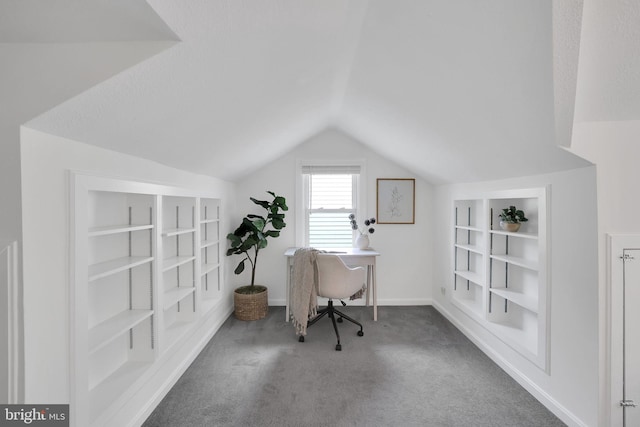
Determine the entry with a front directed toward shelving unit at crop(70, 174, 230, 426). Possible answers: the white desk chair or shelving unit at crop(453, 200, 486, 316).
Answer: shelving unit at crop(453, 200, 486, 316)

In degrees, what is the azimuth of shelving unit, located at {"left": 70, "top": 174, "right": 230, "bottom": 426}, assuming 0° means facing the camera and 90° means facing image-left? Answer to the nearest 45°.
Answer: approximately 315°

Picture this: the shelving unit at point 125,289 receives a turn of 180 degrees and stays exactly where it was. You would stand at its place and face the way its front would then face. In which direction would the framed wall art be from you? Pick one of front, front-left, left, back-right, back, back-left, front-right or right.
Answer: back-right

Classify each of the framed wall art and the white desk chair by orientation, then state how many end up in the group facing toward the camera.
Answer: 1

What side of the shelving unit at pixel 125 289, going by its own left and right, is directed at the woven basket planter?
left

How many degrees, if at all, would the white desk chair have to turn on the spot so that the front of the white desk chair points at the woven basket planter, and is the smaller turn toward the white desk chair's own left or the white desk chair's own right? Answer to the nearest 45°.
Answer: approximately 90° to the white desk chair's own left

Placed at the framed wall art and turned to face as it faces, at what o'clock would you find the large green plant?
The large green plant is roughly at 2 o'clock from the framed wall art.

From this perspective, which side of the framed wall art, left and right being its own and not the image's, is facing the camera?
front

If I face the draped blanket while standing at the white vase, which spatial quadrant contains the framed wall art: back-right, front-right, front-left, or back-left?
back-left

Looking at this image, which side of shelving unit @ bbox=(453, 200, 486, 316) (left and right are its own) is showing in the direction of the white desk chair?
front

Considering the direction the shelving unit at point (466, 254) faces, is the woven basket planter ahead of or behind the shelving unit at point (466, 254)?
ahead

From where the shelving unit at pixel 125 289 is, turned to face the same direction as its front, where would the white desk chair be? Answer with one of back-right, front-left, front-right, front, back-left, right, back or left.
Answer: front-left

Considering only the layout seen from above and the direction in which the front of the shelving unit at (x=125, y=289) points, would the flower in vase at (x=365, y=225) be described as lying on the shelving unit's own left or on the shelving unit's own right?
on the shelving unit's own left

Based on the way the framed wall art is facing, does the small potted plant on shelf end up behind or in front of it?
in front

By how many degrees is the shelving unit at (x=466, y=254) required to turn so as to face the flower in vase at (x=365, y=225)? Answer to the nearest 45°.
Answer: approximately 45° to its right

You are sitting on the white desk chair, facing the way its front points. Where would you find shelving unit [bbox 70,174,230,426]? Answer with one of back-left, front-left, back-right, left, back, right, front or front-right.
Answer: back

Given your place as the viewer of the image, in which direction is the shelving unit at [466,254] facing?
facing the viewer and to the left of the viewer

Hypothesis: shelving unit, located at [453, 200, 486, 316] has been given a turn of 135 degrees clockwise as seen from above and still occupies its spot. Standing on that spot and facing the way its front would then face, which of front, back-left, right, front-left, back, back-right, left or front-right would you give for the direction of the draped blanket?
back-left

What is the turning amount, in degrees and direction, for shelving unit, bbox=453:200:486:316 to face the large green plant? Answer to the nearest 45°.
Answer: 0° — it already faces it
